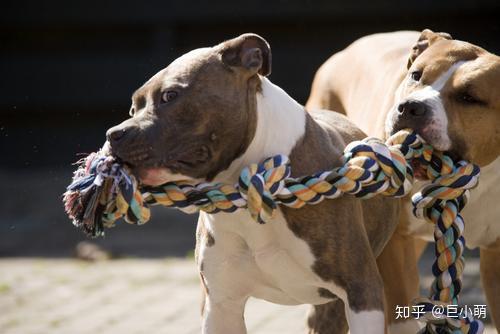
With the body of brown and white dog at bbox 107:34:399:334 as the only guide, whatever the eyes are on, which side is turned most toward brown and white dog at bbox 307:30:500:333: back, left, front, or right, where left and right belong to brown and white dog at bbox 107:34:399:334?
back

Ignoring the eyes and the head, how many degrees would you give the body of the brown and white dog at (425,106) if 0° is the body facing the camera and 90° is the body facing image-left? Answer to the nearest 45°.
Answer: approximately 315°

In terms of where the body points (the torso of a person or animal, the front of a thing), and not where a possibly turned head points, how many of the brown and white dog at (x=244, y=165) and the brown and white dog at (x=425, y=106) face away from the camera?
0

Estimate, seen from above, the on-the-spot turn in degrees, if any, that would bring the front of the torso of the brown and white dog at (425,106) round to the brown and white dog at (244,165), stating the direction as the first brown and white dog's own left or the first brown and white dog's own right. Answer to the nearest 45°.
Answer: approximately 90° to the first brown and white dog's own right

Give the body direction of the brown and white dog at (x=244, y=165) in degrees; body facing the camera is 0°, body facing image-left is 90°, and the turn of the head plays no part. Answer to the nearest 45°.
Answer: approximately 45°

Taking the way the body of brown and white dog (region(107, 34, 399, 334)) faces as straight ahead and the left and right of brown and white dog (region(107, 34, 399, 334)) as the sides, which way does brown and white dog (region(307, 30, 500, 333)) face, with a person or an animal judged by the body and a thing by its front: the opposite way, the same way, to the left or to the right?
to the left
